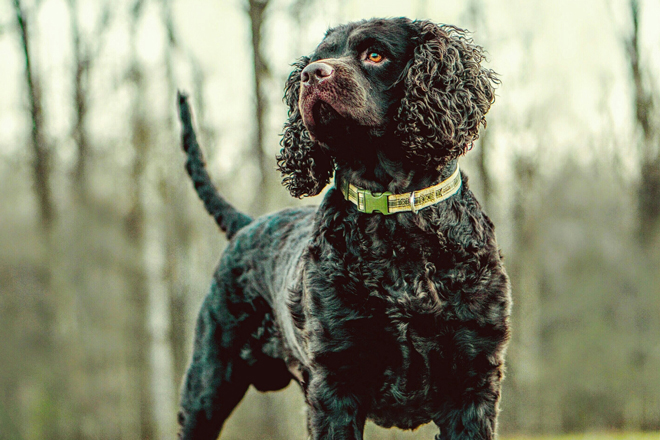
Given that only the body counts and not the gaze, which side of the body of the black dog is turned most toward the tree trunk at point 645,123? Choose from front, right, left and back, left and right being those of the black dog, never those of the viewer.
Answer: left

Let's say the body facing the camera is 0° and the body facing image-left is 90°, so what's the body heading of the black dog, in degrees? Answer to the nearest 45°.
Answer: approximately 315°

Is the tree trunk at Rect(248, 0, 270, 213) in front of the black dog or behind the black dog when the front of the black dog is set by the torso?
behind

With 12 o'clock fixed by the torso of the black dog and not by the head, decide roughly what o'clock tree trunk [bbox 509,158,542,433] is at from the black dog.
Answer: The tree trunk is roughly at 8 o'clock from the black dog.

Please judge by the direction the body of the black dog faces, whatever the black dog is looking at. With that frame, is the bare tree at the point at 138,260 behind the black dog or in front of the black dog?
behind

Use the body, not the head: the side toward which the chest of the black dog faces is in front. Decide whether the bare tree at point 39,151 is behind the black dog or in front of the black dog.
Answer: behind
